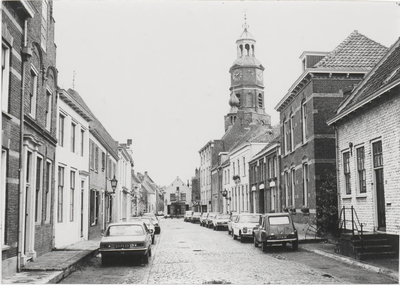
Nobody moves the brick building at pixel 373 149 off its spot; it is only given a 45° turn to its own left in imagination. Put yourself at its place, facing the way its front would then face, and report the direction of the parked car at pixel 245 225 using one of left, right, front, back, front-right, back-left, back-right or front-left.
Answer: back-right

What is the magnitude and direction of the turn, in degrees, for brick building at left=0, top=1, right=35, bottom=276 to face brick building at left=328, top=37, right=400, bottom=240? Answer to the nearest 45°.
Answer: approximately 45° to its left

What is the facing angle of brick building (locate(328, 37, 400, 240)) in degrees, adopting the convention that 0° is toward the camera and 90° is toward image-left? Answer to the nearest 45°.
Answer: approximately 45°

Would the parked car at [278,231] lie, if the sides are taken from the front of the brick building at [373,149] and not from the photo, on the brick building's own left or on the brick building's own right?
on the brick building's own right

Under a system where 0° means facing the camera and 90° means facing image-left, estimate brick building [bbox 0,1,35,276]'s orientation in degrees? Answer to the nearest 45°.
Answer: approximately 315°

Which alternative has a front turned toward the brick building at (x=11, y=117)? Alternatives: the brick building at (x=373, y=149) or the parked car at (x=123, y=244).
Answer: the brick building at (x=373, y=149)

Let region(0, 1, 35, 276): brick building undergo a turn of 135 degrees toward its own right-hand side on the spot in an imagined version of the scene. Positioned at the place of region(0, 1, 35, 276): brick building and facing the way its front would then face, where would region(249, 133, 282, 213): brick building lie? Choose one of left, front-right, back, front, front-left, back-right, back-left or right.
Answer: back-right

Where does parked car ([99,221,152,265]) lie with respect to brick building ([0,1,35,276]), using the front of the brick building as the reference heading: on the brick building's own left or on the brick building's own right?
on the brick building's own left
